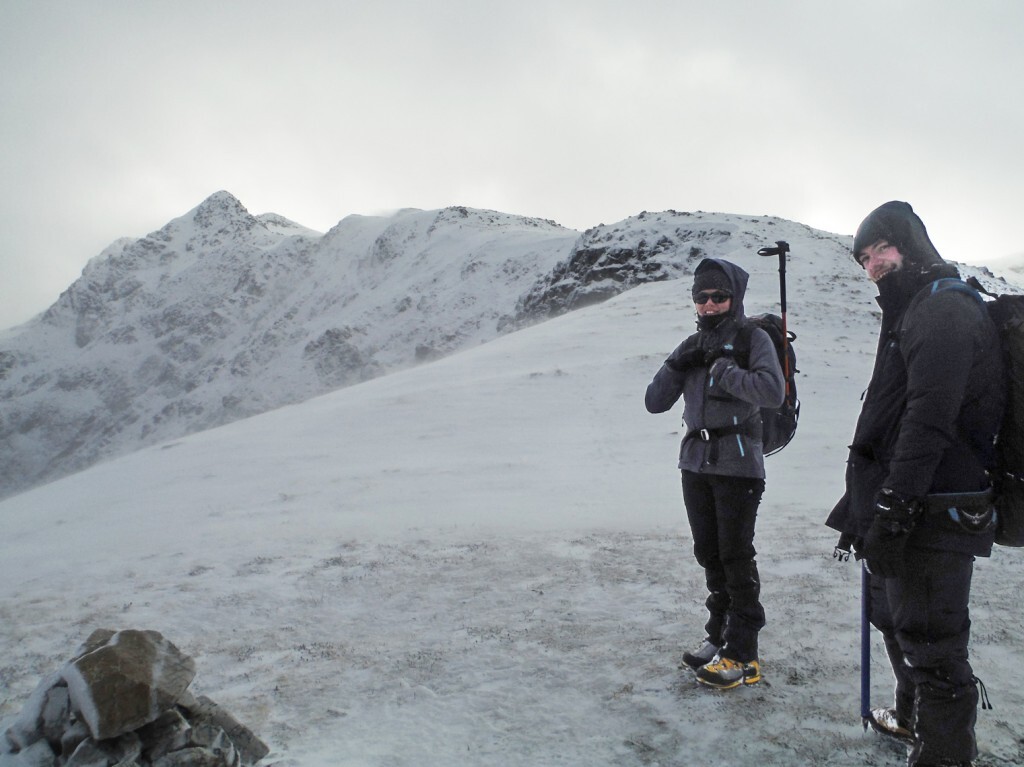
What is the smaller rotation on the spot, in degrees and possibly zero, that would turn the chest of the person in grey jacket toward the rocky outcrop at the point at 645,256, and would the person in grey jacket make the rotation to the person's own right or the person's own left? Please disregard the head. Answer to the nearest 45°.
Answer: approximately 135° to the person's own right

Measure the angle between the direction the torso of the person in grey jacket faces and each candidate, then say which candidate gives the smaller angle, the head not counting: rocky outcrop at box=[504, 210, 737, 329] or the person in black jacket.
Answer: the person in black jacket

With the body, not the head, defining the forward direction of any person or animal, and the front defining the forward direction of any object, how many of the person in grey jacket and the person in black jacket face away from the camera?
0

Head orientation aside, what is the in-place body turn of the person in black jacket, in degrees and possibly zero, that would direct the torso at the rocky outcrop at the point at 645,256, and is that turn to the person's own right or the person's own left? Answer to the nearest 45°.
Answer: approximately 90° to the person's own right

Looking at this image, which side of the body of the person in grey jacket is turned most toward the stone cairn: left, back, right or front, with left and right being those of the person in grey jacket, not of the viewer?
front

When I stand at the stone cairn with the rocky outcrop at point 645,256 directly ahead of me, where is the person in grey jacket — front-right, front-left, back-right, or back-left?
front-right

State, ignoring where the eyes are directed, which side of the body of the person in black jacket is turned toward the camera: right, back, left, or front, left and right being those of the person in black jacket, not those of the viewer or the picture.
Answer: left

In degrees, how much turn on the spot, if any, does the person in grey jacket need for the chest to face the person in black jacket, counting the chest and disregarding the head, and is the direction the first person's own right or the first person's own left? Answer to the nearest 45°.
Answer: approximately 90° to the first person's own left

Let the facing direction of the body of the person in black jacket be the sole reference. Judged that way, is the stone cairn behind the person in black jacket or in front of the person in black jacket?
in front
